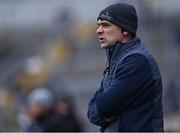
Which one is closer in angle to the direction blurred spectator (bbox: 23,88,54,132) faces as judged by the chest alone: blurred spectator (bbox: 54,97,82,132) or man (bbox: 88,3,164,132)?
the man

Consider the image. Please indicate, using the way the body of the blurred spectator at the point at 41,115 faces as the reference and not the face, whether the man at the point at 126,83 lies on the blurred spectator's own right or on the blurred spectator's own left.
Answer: on the blurred spectator's own left
